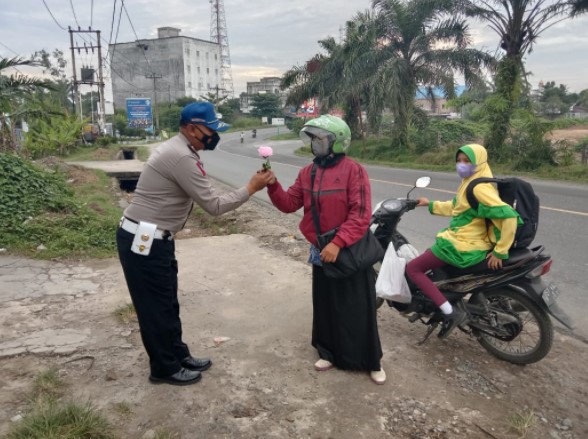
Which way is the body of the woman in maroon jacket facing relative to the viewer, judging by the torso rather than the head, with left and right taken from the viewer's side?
facing the viewer and to the left of the viewer

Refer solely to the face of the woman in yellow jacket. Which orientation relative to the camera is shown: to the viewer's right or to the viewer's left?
to the viewer's left

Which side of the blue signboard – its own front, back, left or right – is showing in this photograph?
front

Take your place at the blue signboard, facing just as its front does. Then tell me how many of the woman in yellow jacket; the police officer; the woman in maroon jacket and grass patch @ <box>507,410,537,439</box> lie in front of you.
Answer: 4

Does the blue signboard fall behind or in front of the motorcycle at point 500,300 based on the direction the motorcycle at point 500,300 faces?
in front

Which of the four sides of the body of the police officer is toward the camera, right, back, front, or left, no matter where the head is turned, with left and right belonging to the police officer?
right

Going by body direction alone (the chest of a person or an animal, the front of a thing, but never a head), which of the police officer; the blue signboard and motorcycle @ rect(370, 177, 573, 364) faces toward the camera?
the blue signboard

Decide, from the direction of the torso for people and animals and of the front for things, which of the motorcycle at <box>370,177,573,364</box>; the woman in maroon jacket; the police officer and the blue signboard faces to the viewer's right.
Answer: the police officer

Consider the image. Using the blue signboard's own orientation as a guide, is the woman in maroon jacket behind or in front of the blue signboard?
in front

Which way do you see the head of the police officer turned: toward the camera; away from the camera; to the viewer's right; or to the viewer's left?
to the viewer's right

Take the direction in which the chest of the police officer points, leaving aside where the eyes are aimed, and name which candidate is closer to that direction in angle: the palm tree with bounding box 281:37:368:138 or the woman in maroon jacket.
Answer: the woman in maroon jacket

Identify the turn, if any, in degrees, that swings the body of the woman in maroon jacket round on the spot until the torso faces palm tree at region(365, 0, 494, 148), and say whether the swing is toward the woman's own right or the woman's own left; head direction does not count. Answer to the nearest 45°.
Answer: approximately 135° to the woman's own right
